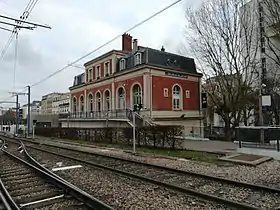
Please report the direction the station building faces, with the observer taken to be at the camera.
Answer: facing the viewer and to the left of the viewer

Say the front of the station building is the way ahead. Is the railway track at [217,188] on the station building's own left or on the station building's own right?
on the station building's own left

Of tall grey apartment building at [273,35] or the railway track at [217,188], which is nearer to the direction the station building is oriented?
the railway track

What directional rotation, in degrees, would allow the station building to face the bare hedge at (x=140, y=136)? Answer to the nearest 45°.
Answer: approximately 45° to its left

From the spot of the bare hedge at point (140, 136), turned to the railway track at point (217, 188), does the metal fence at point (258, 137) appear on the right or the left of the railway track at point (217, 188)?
left

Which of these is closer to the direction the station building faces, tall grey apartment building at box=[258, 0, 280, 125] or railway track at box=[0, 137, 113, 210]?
the railway track

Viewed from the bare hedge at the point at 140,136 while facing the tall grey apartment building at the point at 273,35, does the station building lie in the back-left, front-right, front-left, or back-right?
front-left

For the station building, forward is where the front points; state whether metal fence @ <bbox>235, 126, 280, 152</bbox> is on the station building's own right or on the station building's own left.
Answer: on the station building's own left

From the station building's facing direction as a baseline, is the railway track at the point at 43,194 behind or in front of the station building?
in front
